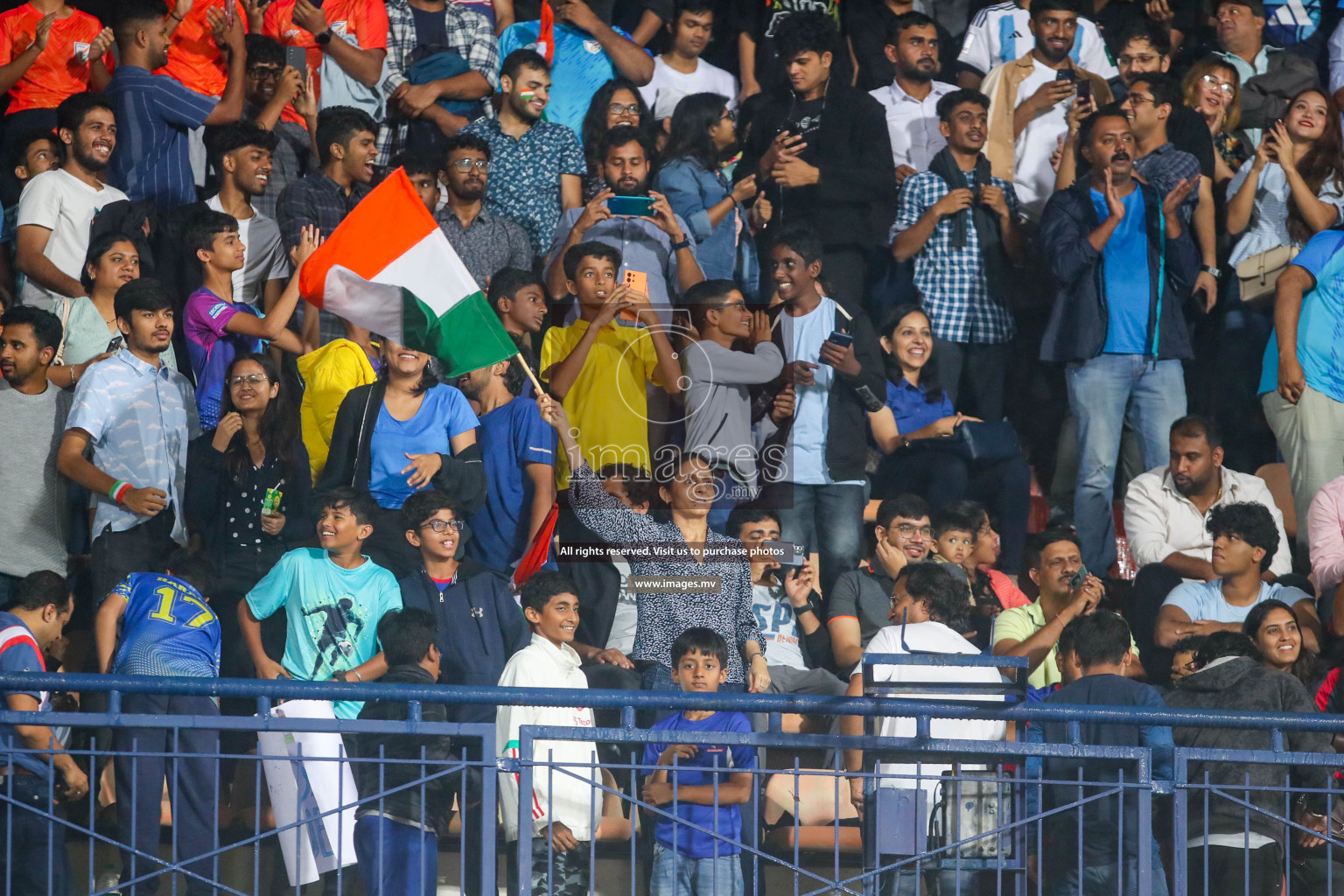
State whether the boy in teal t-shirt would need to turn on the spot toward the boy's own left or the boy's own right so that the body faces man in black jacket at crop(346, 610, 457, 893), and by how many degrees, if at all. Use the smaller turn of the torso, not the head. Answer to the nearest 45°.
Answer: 0° — they already face them

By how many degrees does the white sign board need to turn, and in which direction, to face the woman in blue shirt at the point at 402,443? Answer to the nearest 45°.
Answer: approximately 180°

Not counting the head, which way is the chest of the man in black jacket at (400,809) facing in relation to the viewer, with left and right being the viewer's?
facing away from the viewer and to the right of the viewer

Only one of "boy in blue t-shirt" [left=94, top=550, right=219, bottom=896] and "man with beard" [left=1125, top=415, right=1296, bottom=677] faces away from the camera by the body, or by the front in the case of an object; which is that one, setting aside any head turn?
the boy in blue t-shirt

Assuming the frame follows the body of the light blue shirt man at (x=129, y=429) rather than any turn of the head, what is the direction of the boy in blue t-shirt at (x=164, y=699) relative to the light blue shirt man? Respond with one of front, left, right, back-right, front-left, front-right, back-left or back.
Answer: front-right

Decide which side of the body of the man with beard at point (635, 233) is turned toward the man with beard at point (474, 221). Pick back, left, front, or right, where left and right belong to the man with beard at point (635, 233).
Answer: right

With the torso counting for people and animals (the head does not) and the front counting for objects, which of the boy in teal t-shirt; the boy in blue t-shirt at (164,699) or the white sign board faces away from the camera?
the boy in blue t-shirt

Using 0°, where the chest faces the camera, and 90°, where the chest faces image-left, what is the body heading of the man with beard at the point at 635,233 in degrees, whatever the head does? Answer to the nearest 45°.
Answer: approximately 0°

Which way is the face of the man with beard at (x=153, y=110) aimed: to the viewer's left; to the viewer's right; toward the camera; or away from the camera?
to the viewer's right
